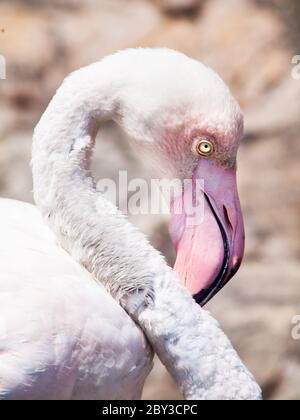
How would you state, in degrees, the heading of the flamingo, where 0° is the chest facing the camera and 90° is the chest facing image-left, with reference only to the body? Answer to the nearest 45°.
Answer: approximately 270°
